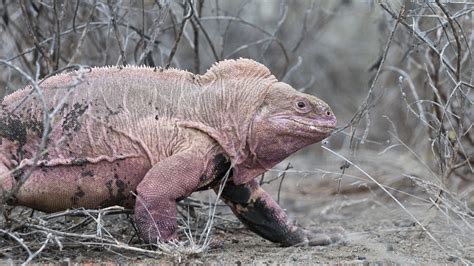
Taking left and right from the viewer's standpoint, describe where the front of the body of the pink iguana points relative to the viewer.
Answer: facing to the right of the viewer
